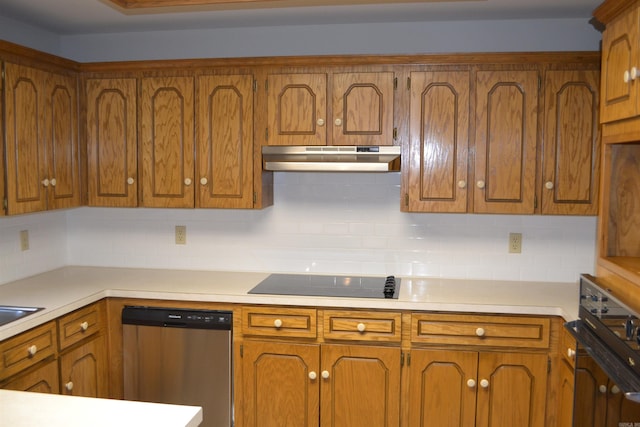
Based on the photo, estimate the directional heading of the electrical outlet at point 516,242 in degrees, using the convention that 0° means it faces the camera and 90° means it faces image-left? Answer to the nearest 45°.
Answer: approximately 0°

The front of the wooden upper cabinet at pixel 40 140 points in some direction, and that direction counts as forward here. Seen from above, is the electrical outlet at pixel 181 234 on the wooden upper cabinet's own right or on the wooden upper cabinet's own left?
on the wooden upper cabinet's own left

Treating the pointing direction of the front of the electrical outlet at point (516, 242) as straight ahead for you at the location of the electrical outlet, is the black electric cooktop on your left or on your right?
on your right

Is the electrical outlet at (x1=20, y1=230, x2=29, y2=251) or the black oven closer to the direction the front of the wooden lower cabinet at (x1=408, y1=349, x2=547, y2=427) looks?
the black oven

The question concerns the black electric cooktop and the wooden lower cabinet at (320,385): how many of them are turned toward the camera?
2

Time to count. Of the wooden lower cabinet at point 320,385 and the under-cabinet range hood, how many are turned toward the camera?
2

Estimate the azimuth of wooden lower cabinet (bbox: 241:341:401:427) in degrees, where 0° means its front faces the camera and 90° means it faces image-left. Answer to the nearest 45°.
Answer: approximately 0°
